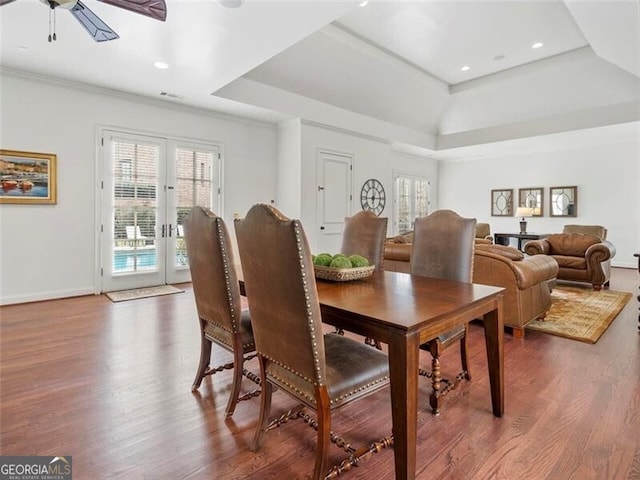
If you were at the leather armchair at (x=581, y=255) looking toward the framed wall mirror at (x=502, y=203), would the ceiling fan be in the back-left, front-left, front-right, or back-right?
back-left

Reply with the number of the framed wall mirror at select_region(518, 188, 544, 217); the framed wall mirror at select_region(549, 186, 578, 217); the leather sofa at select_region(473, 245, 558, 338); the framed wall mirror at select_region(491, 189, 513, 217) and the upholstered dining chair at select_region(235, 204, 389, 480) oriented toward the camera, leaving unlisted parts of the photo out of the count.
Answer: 3

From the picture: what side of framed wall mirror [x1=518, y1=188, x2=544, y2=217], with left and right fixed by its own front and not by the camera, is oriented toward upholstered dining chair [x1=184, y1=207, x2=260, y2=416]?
front

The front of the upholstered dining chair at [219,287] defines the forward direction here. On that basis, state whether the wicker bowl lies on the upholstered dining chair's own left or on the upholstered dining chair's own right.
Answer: on the upholstered dining chair's own right

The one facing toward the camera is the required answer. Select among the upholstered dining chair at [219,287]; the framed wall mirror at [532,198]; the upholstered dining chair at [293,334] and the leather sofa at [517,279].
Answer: the framed wall mirror

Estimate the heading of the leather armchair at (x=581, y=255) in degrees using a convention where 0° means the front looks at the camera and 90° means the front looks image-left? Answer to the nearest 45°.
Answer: approximately 45°

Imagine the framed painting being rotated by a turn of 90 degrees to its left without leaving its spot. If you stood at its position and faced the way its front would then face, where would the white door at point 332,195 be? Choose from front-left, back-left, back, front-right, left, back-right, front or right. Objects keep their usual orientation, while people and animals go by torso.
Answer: front-right

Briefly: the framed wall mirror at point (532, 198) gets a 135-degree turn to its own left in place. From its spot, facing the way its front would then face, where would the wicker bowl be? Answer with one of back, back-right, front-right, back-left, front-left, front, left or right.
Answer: back-right

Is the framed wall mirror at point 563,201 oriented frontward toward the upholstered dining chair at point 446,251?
yes

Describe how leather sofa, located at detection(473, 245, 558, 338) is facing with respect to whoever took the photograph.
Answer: facing away from the viewer and to the right of the viewer

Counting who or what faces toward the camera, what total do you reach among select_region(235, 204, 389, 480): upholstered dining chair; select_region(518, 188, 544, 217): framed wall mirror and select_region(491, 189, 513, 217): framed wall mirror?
2

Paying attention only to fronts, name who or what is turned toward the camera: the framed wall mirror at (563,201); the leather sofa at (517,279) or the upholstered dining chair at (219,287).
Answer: the framed wall mirror

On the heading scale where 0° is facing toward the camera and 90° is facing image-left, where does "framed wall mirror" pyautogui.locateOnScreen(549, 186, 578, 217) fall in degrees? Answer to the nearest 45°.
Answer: approximately 0°
